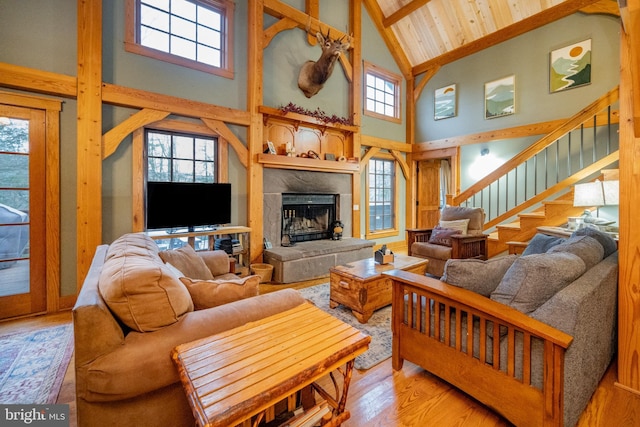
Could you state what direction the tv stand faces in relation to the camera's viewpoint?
facing the viewer

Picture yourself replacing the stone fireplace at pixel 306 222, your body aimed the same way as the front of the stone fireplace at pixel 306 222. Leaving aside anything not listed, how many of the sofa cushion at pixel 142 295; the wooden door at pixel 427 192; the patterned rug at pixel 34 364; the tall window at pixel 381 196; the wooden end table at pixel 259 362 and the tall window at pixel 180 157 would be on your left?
2

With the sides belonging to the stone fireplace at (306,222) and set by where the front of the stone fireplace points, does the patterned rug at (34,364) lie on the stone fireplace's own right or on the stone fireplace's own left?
on the stone fireplace's own right

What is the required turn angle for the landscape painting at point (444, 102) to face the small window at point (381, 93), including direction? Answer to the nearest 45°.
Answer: approximately 45° to its right

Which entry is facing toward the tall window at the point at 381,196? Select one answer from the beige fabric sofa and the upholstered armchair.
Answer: the beige fabric sofa

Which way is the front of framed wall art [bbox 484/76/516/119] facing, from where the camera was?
facing the viewer and to the left of the viewer

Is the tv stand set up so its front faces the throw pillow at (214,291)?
yes

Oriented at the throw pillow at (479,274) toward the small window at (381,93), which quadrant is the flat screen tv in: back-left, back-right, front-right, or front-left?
front-left

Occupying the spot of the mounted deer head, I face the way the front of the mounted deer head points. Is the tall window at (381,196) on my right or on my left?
on my left

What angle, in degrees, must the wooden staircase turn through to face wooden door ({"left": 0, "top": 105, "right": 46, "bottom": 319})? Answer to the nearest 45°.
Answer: approximately 45° to its left

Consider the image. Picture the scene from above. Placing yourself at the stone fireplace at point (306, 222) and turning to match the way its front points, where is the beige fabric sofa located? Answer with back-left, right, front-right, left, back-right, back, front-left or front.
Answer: front-right

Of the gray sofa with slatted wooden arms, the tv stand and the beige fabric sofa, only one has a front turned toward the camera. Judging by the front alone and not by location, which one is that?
the tv stand

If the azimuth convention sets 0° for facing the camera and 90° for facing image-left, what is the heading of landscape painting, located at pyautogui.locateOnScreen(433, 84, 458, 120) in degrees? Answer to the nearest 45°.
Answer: approximately 45°

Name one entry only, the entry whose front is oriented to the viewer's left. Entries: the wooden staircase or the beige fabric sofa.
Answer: the wooden staircase

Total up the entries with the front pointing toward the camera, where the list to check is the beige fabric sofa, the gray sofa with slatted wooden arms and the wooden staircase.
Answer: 0

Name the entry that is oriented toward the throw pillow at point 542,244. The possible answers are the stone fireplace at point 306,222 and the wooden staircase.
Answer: the stone fireplace

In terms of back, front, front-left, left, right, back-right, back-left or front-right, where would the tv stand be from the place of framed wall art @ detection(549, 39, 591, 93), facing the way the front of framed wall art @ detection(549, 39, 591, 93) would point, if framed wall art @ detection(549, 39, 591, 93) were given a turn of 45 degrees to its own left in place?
front-right
